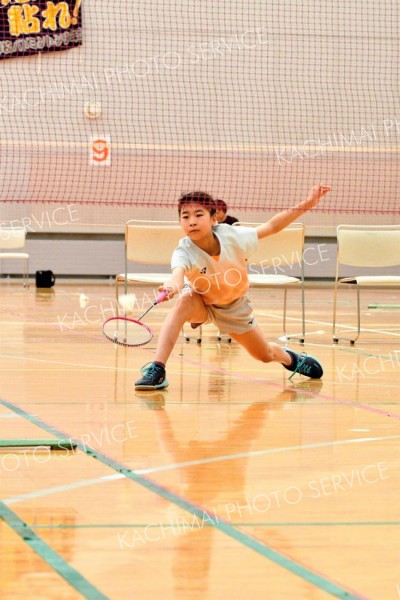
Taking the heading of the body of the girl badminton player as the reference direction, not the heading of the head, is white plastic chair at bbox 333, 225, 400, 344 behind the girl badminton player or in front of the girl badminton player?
behind

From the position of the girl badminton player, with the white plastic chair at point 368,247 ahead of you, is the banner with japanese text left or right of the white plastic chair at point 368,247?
left

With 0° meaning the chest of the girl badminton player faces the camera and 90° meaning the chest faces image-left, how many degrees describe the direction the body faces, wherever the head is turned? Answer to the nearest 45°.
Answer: approximately 45°

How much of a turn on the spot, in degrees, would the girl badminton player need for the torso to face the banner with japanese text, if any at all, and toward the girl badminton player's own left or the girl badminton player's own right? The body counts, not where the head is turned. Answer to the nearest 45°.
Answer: approximately 135° to the girl badminton player's own right

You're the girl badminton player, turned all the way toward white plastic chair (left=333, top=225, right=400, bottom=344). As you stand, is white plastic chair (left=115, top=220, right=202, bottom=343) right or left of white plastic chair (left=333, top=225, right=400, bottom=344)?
left

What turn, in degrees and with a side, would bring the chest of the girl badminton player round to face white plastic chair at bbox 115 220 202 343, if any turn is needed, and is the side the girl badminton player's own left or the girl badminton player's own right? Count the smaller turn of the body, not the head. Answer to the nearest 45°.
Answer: approximately 135° to the girl badminton player's own right
